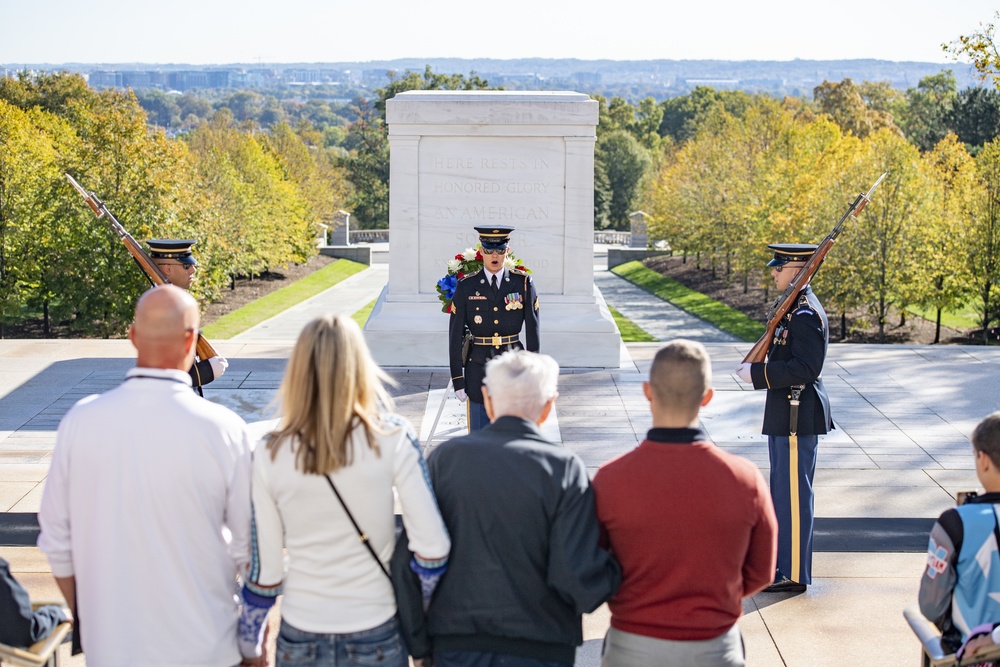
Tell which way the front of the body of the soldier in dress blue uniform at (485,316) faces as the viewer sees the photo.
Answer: toward the camera

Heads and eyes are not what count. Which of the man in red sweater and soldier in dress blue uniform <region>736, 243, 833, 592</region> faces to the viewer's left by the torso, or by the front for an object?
the soldier in dress blue uniform

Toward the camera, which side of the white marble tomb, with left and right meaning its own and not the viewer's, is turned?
front

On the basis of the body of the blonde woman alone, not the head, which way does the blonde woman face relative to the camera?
away from the camera

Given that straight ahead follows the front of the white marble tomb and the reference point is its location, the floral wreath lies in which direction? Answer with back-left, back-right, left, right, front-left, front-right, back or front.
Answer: front

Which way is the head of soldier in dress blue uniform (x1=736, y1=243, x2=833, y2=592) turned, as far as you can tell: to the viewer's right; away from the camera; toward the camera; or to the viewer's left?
to the viewer's left

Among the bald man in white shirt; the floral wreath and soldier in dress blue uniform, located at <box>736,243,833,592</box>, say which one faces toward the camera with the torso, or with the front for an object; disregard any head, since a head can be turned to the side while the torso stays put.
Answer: the floral wreath

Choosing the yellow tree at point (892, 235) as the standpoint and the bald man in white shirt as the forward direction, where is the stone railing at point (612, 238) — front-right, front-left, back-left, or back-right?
back-right

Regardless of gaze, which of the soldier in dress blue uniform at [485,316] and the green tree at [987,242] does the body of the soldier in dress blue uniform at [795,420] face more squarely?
the soldier in dress blue uniform

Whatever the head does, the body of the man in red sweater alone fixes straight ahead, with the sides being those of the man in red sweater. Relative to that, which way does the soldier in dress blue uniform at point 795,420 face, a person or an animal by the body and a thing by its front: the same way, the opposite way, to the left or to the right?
to the left

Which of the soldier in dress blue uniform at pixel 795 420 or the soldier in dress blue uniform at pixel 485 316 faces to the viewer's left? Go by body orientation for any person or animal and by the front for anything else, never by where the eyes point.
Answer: the soldier in dress blue uniform at pixel 795 420

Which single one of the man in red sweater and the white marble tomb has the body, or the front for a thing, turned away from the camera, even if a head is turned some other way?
the man in red sweater

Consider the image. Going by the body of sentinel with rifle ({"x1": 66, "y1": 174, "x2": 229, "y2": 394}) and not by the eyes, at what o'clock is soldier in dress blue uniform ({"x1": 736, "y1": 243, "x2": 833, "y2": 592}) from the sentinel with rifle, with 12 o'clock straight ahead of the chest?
The soldier in dress blue uniform is roughly at 1 o'clock from the sentinel with rifle.

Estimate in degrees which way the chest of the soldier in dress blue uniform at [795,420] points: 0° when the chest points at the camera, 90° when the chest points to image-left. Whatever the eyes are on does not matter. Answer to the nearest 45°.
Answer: approximately 90°

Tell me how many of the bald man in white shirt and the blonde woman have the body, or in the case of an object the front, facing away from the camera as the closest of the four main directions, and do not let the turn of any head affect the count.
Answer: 2

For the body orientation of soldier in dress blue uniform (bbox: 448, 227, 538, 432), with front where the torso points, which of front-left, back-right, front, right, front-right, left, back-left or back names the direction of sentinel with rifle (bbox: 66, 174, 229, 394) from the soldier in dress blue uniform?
front-right

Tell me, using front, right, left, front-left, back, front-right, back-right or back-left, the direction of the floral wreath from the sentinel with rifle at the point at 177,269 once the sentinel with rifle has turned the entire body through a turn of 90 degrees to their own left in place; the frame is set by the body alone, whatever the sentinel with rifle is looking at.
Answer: front-right

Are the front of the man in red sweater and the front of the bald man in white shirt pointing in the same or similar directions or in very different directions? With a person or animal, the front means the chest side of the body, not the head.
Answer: same or similar directions

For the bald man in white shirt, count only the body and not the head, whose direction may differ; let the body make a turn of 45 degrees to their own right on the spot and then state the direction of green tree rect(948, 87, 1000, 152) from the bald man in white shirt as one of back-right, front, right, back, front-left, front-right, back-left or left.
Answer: front

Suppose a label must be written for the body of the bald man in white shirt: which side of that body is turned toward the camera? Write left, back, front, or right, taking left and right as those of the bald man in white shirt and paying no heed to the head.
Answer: back

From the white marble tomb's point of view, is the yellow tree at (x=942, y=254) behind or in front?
behind

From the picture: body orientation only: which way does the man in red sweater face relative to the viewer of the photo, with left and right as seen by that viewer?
facing away from the viewer
